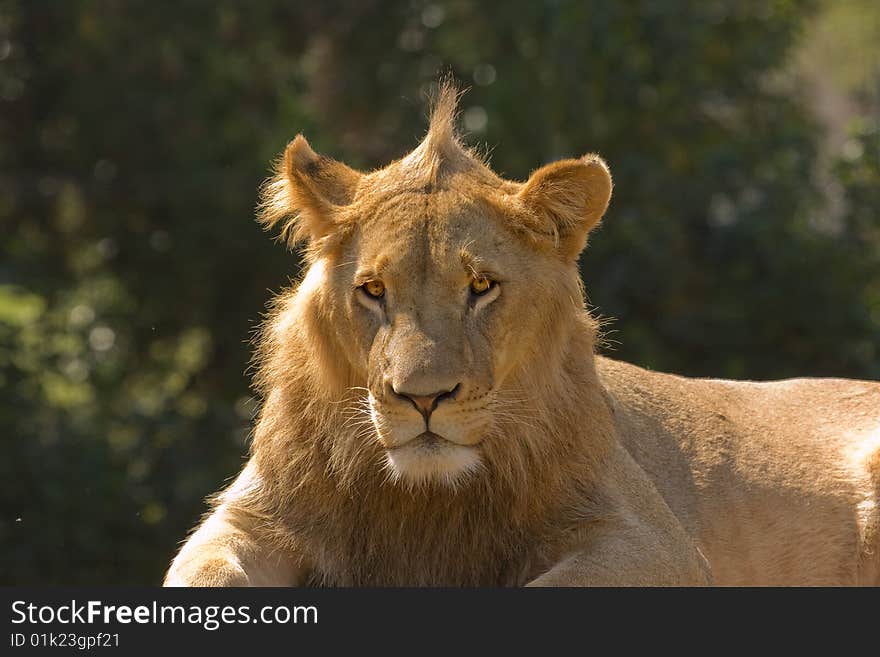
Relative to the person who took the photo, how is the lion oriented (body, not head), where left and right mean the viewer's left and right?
facing the viewer and to the left of the viewer
